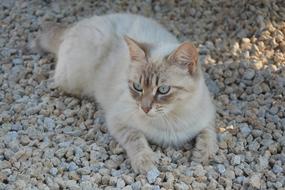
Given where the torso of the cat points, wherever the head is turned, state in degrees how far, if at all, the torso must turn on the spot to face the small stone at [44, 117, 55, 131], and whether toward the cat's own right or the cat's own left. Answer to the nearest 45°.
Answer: approximately 135° to the cat's own right

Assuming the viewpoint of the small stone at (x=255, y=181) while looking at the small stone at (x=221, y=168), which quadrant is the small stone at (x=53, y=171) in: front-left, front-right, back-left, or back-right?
front-left

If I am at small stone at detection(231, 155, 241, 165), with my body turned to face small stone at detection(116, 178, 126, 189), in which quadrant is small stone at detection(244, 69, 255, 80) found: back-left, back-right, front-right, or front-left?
back-right

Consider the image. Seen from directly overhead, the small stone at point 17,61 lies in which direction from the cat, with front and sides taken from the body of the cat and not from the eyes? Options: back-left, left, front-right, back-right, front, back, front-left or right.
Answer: back

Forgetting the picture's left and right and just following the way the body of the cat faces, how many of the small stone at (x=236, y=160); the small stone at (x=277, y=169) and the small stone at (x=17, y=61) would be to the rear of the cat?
1

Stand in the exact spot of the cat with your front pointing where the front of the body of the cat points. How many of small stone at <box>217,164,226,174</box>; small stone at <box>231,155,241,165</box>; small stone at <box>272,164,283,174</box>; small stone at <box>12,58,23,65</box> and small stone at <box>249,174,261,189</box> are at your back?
1

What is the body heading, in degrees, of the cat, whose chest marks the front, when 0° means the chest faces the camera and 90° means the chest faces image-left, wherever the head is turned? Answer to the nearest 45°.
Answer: approximately 315°

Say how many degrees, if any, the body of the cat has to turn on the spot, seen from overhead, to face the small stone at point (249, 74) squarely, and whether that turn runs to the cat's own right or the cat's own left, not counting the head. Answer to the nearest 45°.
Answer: approximately 90° to the cat's own left

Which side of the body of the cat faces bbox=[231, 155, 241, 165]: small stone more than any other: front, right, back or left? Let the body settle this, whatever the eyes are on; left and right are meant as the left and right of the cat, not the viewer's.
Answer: front

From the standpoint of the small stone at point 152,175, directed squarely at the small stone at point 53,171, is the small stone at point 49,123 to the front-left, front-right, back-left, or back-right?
front-right

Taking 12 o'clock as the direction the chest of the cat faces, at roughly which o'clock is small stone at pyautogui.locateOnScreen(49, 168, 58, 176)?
The small stone is roughly at 3 o'clock from the cat.

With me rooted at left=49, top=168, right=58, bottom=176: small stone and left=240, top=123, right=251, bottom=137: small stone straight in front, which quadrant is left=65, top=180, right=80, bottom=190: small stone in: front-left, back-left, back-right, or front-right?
front-right

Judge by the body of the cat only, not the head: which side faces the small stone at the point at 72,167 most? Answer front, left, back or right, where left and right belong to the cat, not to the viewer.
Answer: right

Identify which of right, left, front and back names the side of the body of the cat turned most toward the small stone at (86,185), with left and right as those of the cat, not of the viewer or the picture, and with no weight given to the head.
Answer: right

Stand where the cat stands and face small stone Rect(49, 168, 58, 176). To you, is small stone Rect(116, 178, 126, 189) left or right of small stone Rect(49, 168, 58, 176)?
left

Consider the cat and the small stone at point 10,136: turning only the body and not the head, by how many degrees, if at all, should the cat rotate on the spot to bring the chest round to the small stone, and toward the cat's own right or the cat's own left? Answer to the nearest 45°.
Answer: approximately 135° to the cat's own right
